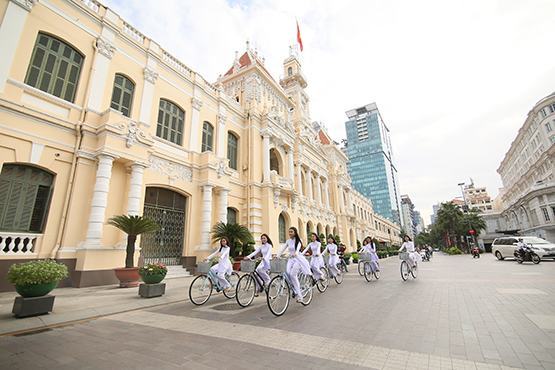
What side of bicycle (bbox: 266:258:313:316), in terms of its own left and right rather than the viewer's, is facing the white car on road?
back

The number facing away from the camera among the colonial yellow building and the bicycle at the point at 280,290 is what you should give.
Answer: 0

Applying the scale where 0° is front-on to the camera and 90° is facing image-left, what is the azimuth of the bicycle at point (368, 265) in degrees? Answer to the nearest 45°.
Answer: approximately 45°

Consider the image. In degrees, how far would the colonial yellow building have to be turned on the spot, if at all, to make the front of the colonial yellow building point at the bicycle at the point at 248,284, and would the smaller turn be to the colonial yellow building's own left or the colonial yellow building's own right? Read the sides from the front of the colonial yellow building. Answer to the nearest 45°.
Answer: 0° — it already faces it

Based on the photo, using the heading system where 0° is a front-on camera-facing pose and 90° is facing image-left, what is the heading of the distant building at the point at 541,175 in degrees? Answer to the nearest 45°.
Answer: approximately 45°

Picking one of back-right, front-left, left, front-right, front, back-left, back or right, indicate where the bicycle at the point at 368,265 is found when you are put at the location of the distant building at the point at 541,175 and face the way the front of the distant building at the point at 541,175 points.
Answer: front-left

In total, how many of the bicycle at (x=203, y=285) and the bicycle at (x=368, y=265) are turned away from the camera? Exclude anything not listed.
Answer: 0

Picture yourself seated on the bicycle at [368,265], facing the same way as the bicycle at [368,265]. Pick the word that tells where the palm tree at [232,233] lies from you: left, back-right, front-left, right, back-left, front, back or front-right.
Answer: front-right
